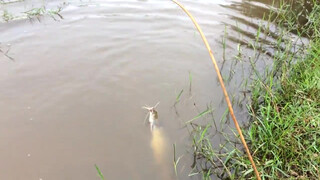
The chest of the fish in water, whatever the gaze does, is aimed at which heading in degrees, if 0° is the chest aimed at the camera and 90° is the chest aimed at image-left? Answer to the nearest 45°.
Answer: approximately 180°
